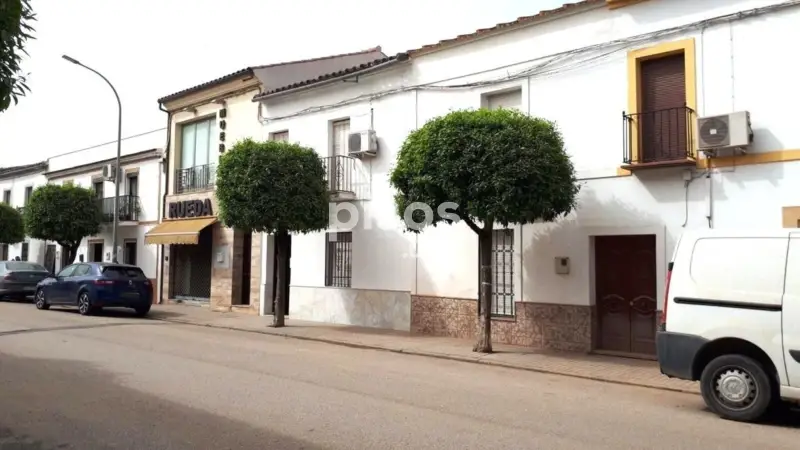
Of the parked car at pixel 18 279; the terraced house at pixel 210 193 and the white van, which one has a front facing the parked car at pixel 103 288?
the terraced house

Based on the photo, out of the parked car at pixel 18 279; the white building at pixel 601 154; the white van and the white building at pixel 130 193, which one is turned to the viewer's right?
the white van

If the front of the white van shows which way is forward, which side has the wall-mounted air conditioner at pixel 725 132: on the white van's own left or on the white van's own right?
on the white van's own left

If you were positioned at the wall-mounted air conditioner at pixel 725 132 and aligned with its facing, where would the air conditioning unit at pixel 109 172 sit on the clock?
The air conditioning unit is roughly at 2 o'clock from the wall-mounted air conditioner.

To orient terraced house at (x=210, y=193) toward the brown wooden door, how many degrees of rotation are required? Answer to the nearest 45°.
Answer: approximately 90° to its left

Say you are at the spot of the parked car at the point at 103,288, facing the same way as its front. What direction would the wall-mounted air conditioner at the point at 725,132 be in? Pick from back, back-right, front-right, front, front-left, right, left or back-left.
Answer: back

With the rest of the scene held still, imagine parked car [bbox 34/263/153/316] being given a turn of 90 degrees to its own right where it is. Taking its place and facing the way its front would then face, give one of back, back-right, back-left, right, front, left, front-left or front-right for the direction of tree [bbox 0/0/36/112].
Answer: back-right

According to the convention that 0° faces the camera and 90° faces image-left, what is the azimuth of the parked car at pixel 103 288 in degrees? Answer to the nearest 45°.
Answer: approximately 135°

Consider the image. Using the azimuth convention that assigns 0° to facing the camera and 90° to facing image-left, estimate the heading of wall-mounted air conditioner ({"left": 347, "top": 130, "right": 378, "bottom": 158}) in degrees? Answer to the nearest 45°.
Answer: approximately 45°

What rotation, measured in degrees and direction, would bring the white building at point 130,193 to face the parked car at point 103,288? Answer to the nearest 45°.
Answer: approximately 45° to its left

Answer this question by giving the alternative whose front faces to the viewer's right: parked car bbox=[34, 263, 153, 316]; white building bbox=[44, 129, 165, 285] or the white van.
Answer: the white van

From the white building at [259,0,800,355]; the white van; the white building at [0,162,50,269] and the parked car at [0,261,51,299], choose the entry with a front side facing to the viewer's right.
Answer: the white van
